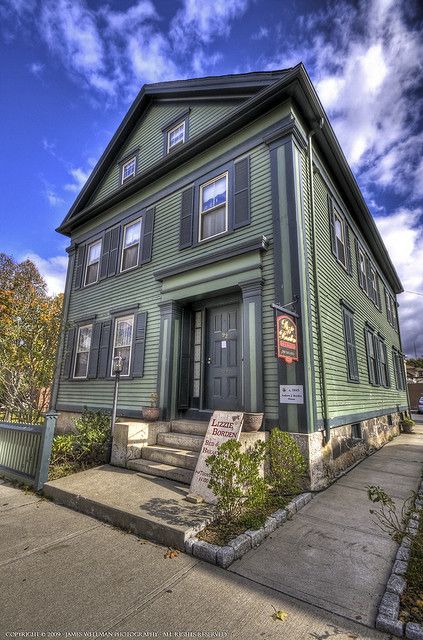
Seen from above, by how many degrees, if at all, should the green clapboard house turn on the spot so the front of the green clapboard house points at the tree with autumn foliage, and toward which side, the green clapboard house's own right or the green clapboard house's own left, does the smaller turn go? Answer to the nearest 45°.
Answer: approximately 45° to the green clapboard house's own right

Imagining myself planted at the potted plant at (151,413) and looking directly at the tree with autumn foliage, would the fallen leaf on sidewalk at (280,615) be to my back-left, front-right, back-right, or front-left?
back-left

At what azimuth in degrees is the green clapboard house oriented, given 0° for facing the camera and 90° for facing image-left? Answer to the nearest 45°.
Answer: approximately 45°

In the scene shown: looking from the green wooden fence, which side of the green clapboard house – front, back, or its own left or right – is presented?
front
